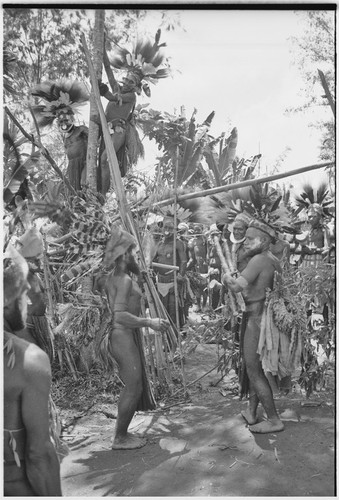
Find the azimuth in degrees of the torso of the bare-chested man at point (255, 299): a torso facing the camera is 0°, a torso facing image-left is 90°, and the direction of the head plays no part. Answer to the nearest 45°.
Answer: approximately 90°

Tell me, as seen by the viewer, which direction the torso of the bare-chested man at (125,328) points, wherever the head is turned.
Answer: to the viewer's right

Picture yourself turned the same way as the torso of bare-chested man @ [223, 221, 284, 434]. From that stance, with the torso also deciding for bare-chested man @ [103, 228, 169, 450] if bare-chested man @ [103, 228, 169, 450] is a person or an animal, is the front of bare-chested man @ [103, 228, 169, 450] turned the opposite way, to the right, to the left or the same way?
the opposite way

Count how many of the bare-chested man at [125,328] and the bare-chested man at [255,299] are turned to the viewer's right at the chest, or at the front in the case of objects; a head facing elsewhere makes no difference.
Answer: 1

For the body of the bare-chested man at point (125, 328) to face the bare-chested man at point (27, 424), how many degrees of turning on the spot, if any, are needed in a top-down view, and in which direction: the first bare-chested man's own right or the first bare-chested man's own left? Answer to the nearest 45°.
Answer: approximately 90° to the first bare-chested man's own right

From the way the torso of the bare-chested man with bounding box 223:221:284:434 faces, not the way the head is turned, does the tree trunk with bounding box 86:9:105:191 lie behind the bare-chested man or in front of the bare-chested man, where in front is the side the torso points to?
in front

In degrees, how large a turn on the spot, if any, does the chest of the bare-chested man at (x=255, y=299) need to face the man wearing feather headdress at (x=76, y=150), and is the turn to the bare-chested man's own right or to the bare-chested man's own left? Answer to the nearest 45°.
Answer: approximately 45° to the bare-chested man's own right
